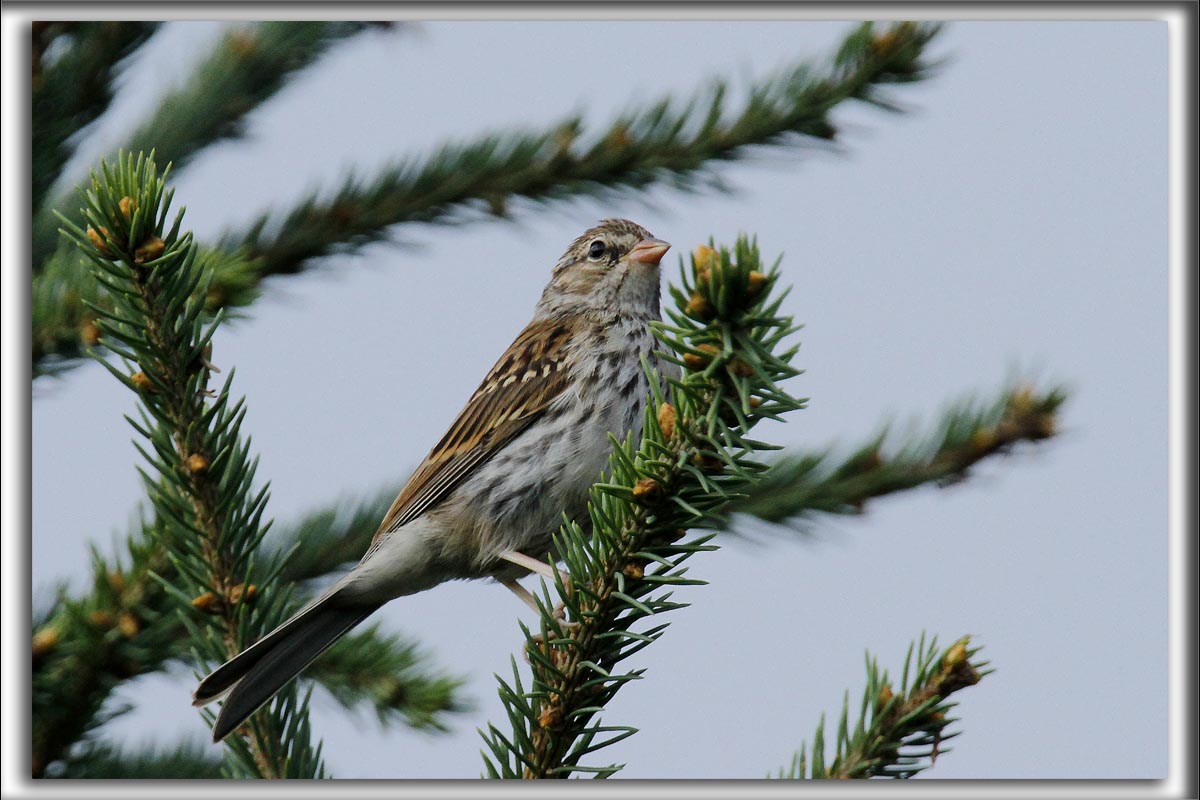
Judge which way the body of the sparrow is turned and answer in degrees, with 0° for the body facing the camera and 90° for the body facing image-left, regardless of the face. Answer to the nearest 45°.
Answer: approximately 270°

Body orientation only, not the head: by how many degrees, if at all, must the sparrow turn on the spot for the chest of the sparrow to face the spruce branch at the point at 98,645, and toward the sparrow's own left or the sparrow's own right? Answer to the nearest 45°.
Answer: approximately 135° to the sparrow's own right
